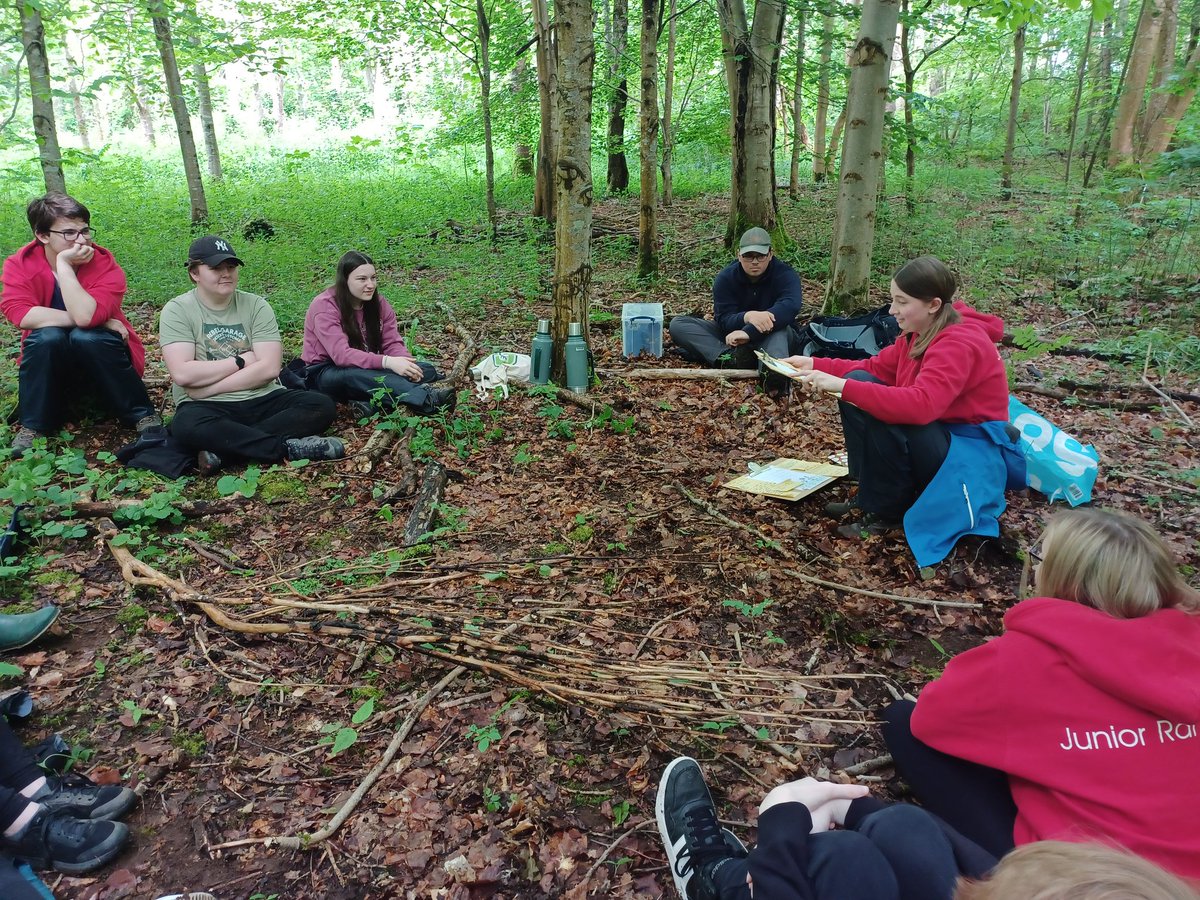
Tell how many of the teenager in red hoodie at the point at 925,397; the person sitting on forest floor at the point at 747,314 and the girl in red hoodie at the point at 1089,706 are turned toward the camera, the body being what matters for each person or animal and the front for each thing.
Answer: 1

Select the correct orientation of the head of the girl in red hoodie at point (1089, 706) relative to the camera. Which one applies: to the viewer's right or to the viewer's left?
to the viewer's left

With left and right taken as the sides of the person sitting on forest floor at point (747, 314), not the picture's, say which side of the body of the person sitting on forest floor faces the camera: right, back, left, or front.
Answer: front

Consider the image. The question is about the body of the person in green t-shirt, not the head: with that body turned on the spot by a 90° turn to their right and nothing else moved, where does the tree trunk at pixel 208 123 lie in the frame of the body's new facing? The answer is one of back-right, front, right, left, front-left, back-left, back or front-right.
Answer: back-right

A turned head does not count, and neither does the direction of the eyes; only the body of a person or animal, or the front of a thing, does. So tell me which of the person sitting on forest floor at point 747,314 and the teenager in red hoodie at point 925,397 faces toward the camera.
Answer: the person sitting on forest floor

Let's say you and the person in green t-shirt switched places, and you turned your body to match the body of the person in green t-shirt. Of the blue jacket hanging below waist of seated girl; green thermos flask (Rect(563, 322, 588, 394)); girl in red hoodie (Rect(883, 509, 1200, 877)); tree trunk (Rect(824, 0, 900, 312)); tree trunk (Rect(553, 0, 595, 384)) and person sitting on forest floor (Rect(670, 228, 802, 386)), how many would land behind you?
0

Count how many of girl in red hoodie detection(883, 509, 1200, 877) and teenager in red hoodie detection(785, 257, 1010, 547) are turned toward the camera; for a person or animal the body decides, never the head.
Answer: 0

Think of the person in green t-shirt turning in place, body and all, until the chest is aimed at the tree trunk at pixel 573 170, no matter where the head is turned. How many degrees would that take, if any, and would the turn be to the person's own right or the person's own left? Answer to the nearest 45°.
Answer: approximately 45° to the person's own left

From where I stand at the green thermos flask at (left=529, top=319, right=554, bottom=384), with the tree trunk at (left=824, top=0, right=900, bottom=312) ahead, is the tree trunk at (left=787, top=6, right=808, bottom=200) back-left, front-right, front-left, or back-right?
front-left

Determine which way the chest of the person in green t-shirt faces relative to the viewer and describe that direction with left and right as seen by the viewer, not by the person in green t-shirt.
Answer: facing the viewer and to the right of the viewer

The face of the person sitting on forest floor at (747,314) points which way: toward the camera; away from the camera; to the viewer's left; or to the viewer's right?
toward the camera

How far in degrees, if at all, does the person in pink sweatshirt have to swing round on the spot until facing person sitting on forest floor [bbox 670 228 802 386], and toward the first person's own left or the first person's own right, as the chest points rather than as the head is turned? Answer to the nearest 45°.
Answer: approximately 45° to the first person's own left

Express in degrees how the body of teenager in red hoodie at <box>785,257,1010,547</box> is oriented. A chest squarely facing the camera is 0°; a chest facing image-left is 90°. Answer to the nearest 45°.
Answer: approximately 90°

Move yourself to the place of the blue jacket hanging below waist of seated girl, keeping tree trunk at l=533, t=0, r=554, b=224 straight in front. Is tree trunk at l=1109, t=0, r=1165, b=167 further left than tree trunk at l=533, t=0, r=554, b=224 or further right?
right

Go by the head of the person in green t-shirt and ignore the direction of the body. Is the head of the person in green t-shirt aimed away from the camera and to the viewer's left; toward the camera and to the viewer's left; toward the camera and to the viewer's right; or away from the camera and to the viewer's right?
toward the camera and to the viewer's right

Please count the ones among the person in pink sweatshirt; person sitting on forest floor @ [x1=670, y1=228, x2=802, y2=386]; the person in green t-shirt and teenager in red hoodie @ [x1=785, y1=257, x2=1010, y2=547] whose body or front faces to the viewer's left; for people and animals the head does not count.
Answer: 1

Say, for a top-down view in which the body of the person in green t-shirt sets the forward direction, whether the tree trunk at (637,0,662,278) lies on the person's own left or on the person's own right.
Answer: on the person's own left

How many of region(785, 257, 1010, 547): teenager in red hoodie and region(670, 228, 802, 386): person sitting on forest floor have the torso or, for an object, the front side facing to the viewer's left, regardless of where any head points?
1

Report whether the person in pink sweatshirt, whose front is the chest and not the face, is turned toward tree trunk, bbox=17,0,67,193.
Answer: no
